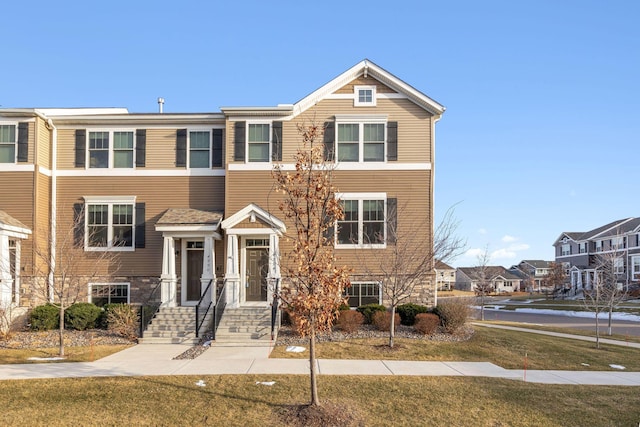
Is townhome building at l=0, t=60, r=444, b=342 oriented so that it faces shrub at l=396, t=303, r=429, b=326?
no

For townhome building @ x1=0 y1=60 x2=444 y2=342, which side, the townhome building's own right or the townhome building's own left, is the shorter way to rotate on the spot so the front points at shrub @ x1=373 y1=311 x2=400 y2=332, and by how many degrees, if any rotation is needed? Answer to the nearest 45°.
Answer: approximately 45° to the townhome building's own left

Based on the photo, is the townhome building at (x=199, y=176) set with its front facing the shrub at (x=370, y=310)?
no

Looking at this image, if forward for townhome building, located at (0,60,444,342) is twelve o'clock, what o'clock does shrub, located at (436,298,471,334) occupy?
The shrub is roughly at 10 o'clock from the townhome building.

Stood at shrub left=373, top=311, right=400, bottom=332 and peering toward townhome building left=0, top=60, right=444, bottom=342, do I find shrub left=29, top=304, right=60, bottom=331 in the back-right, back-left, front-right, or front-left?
front-left

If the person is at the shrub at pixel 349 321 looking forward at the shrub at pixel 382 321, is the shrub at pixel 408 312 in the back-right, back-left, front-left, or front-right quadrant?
front-left

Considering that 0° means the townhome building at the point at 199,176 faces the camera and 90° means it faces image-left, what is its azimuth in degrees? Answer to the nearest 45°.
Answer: approximately 0°
